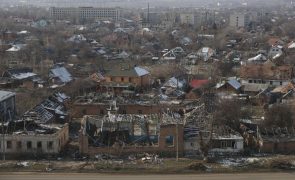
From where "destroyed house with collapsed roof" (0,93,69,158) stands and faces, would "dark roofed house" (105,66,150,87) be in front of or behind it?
behind

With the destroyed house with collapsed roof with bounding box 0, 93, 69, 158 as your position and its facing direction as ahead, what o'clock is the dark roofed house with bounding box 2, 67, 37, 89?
The dark roofed house is roughly at 6 o'clock from the destroyed house with collapsed roof.

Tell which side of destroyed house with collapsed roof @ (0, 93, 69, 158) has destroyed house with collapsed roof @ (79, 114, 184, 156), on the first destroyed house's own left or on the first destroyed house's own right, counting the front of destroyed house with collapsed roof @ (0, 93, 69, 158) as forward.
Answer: on the first destroyed house's own left

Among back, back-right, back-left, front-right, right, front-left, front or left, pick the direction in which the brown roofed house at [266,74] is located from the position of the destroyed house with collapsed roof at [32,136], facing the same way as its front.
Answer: back-left

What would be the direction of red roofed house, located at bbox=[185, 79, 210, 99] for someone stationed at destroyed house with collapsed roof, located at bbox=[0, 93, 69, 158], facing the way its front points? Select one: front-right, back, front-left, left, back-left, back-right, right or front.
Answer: back-left

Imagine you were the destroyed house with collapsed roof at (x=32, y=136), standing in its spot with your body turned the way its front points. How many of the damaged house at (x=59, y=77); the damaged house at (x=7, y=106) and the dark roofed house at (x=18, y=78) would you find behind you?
3

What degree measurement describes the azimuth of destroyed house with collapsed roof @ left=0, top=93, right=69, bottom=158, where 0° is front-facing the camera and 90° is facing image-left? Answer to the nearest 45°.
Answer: approximately 0°

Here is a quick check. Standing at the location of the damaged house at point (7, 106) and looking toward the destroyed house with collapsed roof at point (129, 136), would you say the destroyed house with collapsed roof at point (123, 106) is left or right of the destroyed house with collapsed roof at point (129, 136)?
left

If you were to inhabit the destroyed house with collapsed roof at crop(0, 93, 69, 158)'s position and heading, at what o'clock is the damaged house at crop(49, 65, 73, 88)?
The damaged house is roughly at 6 o'clock from the destroyed house with collapsed roof.

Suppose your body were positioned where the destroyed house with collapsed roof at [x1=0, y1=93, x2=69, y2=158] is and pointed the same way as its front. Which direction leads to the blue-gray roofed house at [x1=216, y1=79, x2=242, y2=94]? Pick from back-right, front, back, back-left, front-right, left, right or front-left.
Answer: back-left
